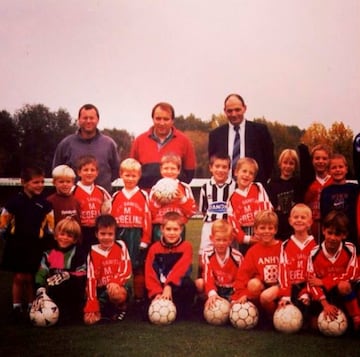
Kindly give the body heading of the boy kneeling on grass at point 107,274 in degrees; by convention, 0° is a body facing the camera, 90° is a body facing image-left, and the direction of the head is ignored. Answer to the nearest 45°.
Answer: approximately 0°

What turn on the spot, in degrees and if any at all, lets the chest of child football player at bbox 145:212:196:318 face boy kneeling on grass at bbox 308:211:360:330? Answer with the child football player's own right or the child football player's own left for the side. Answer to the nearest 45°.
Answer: approximately 90° to the child football player's own left

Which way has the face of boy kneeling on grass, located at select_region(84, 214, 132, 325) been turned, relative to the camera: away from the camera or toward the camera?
toward the camera

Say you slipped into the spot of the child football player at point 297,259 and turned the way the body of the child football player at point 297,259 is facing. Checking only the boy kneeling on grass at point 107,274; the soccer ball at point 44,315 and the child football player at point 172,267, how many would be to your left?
0

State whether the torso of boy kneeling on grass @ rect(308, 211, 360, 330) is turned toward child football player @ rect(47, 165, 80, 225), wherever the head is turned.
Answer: no

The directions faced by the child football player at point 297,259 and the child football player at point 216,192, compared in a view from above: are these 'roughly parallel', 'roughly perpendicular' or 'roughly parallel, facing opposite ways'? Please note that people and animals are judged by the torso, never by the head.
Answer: roughly parallel

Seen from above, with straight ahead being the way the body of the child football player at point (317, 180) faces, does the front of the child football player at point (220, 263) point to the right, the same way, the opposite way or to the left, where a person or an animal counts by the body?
the same way

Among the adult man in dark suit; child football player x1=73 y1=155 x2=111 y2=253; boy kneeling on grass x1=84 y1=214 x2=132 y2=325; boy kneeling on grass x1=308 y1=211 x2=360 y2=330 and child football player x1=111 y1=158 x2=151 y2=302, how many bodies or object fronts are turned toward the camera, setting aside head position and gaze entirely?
5

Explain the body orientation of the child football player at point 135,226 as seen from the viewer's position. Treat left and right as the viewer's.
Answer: facing the viewer

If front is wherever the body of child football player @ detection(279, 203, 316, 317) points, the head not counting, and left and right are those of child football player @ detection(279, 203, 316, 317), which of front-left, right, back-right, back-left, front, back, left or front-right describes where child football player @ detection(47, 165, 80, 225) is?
right

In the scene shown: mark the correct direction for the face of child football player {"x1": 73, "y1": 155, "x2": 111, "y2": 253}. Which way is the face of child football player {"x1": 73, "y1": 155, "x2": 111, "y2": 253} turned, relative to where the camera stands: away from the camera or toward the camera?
toward the camera

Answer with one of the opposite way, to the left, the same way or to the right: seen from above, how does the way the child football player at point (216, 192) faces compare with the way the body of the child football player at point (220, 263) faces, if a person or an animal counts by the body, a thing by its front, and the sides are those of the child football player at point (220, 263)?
the same way

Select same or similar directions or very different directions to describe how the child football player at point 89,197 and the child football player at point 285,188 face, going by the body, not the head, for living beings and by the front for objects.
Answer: same or similar directions

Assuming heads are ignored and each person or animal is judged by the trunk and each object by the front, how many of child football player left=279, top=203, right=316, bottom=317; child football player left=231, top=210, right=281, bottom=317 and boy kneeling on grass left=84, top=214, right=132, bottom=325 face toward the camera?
3

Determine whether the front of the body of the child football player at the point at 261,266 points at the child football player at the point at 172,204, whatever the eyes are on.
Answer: no

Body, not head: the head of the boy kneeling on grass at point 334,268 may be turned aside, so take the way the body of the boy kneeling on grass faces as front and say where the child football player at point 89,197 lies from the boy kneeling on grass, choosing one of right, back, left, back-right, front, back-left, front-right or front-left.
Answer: right

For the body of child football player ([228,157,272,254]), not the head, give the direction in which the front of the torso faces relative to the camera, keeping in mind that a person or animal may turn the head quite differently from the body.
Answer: toward the camera

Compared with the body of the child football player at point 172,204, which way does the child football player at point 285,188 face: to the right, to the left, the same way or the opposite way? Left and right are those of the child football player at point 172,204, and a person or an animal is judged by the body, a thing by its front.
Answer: the same way

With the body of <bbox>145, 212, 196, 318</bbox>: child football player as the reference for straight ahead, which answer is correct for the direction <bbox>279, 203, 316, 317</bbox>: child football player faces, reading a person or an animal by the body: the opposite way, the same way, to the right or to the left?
the same way
